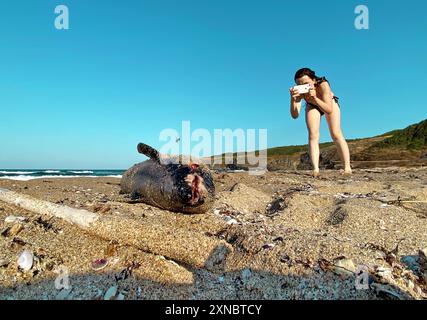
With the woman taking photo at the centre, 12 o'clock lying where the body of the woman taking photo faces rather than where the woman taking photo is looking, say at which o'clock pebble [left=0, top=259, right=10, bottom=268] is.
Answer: The pebble is roughly at 11 o'clock from the woman taking photo.

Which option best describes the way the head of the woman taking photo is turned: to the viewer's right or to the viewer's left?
to the viewer's left

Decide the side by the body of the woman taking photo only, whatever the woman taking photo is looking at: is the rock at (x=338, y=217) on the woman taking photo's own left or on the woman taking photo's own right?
on the woman taking photo's own left

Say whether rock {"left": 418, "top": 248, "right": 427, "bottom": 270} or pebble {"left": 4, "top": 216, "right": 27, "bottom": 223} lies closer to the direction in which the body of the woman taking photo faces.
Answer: the pebble

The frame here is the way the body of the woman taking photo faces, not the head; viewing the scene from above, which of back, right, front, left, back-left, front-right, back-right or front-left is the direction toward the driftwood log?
front-left

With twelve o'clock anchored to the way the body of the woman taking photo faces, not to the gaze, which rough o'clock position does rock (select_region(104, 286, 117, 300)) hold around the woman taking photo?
The rock is roughly at 11 o'clock from the woman taking photo.

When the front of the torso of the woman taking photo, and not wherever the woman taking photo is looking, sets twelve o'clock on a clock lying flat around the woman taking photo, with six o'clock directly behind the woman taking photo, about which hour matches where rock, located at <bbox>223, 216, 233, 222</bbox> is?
The rock is roughly at 11 o'clock from the woman taking photo.

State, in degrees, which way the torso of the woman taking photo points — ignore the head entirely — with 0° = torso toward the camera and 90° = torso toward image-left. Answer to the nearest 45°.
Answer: approximately 45°

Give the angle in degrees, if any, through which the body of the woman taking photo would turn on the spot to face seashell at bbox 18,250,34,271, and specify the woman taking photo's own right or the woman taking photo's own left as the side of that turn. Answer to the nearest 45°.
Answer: approximately 45° to the woman taking photo's own left
